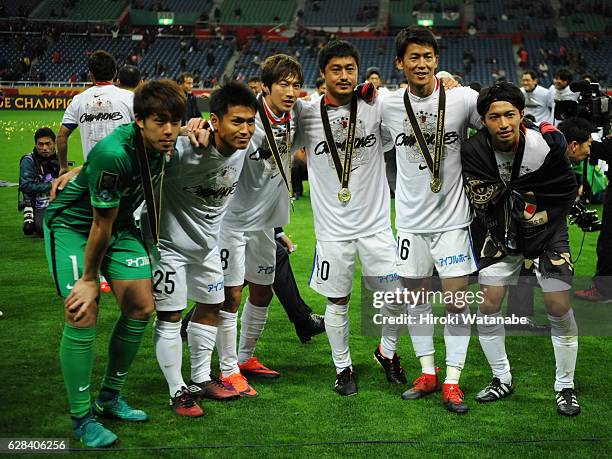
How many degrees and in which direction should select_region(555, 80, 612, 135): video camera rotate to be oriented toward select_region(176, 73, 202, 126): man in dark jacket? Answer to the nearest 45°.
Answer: approximately 45° to its right

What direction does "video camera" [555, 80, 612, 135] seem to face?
to the viewer's left

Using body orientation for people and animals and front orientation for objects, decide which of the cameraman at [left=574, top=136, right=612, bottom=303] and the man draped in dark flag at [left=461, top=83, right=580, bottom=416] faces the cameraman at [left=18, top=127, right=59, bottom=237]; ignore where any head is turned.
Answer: the cameraman at [left=574, top=136, right=612, bottom=303]

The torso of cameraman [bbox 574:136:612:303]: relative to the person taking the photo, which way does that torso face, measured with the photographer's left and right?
facing to the left of the viewer

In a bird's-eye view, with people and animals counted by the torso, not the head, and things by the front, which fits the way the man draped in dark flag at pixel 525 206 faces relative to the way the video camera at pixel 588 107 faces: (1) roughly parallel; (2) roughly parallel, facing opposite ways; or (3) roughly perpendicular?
roughly perpendicular

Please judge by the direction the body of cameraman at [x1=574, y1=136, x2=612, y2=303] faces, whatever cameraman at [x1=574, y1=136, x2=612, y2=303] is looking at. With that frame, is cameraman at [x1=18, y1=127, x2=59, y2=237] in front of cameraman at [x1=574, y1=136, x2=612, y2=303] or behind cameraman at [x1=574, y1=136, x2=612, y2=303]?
in front

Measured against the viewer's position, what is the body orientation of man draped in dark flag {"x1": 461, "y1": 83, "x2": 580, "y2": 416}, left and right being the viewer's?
facing the viewer
